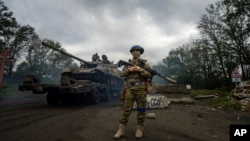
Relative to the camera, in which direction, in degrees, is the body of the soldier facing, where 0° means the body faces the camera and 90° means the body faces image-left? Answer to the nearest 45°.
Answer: approximately 0°

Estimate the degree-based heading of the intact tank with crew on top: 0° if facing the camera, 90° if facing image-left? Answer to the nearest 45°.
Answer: approximately 45°

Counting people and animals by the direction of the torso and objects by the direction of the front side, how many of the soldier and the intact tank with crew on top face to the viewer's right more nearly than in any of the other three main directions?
0

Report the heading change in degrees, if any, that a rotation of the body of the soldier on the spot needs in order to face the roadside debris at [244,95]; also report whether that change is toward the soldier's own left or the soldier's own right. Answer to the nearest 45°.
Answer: approximately 135° to the soldier's own left
